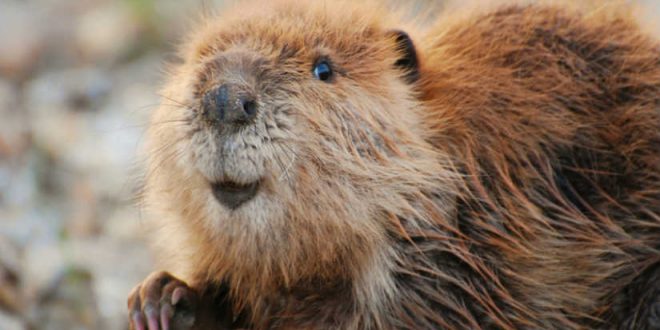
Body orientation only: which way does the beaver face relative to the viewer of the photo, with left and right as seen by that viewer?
facing the viewer and to the left of the viewer

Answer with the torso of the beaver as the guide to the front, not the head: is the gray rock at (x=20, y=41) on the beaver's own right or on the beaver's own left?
on the beaver's own right
